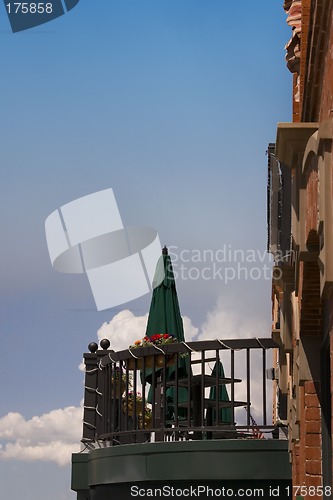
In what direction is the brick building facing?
to the viewer's left
